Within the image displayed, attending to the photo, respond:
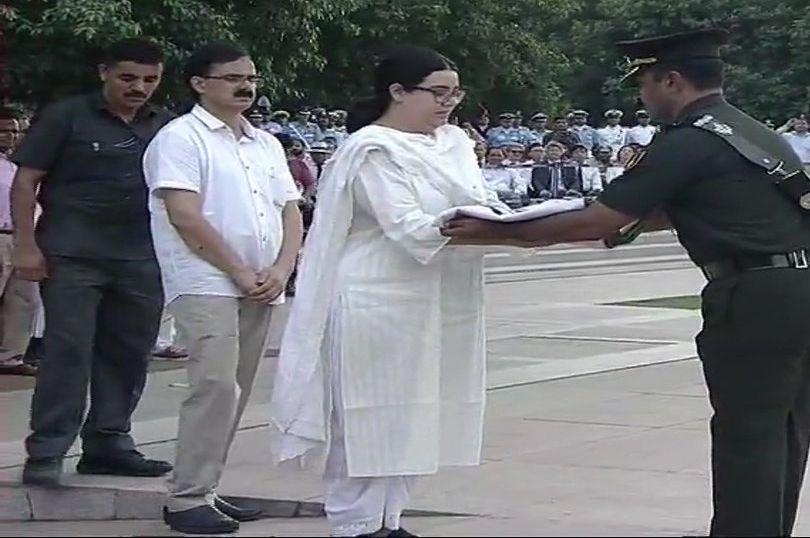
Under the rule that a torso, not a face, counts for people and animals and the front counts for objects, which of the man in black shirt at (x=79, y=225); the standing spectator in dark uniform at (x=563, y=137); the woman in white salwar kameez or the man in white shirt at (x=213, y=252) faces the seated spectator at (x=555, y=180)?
the standing spectator in dark uniform at (x=563, y=137)

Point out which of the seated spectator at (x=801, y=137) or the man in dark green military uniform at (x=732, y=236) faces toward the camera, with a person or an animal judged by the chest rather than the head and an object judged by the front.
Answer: the seated spectator

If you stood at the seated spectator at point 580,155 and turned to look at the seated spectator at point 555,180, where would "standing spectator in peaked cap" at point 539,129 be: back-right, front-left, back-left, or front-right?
back-right

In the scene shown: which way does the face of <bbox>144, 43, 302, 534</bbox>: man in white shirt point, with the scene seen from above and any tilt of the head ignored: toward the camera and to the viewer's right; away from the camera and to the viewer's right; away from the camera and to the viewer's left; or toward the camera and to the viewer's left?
toward the camera and to the viewer's right

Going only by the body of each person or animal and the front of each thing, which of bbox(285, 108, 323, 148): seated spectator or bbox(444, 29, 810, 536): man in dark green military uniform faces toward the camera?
the seated spectator

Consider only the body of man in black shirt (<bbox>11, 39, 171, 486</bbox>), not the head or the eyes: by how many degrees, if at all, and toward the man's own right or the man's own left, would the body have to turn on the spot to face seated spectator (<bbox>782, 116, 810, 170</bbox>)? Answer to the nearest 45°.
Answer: approximately 90° to the man's own left

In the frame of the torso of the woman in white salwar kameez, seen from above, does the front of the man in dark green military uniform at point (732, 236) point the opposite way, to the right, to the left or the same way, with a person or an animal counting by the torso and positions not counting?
the opposite way

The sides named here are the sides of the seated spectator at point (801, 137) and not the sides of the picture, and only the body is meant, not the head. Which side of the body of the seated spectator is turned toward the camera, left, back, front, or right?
front

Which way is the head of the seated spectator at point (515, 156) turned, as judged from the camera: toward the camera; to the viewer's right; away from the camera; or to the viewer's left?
toward the camera

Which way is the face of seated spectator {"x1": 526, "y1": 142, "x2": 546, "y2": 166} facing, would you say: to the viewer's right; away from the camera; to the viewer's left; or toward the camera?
toward the camera

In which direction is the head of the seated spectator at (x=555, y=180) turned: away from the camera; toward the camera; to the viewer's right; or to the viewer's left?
toward the camera

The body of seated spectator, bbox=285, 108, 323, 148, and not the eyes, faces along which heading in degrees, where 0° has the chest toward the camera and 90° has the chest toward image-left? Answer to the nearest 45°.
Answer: approximately 0°

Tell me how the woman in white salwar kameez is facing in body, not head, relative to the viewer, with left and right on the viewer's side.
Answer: facing the viewer and to the right of the viewer

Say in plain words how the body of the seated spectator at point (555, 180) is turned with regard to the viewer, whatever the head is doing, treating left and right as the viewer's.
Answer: facing the viewer

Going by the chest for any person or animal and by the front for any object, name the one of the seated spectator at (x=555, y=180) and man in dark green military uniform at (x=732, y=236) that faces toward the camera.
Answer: the seated spectator
